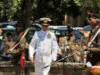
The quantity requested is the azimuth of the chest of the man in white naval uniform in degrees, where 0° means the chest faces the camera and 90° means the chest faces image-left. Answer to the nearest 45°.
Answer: approximately 0°
